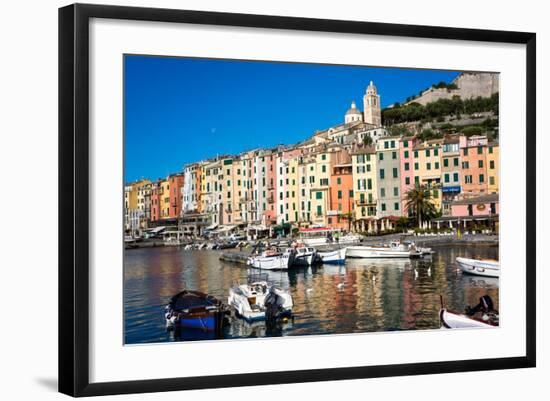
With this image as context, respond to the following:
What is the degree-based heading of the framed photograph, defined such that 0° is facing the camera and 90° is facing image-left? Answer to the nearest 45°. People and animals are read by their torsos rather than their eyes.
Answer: approximately 315°
